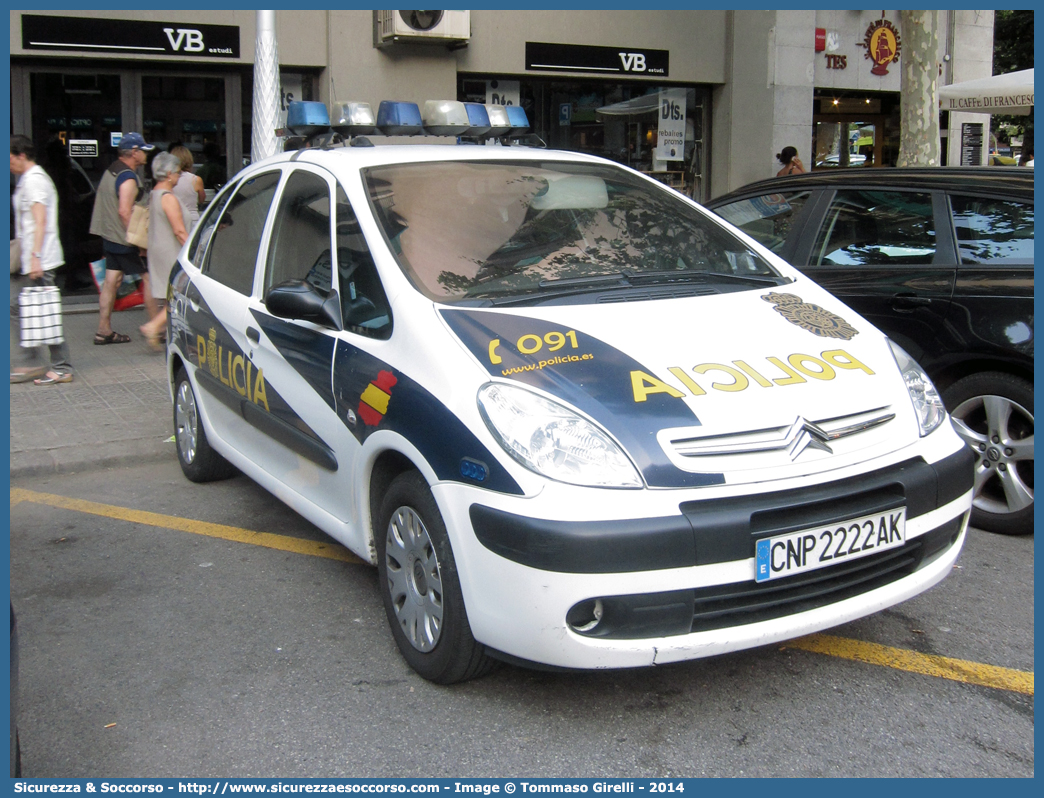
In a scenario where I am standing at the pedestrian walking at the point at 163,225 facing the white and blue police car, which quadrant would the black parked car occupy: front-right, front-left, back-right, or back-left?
front-left

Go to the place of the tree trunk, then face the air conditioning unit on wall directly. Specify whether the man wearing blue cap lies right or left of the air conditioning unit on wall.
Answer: left

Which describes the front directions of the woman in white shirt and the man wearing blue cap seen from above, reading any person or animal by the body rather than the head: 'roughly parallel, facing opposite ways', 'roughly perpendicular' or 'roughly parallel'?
roughly parallel, facing opposite ways

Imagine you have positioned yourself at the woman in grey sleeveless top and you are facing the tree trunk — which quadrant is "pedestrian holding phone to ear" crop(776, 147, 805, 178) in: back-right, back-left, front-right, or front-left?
front-left

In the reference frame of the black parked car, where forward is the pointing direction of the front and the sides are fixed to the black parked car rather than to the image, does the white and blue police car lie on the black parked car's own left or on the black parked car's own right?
on the black parked car's own left

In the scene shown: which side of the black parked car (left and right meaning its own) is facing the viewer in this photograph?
left

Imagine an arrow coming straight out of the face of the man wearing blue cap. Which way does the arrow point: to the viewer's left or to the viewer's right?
to the viewer's right

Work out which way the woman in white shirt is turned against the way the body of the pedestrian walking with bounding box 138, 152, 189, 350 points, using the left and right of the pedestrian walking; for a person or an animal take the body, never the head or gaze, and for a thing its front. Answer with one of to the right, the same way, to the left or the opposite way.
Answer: the opposite way
